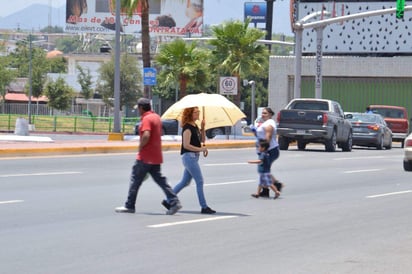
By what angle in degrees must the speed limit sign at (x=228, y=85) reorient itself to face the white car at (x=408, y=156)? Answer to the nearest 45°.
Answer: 0° — it already faces it

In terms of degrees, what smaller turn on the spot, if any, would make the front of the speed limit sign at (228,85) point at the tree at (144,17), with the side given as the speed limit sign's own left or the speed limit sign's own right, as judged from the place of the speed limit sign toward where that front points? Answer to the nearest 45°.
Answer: approximately 135° to the speed limit sign's own right

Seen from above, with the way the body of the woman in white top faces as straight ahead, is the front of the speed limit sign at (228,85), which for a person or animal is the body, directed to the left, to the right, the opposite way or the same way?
to the left

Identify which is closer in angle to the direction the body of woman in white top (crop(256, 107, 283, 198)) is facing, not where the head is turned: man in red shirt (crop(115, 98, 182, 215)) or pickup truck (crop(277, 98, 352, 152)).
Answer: the man in red shirt

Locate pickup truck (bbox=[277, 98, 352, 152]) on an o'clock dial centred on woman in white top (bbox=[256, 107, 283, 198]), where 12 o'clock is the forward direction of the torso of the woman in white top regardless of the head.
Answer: The pickup truck is roughly at 3 o'clock from the woman in white top.

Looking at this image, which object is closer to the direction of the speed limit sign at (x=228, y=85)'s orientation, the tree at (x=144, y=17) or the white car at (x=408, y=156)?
the white car

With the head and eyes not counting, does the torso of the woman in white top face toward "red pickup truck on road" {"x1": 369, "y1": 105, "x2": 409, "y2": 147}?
no

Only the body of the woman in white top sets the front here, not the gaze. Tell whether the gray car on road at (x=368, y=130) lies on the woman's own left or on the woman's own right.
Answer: on the woman's own right

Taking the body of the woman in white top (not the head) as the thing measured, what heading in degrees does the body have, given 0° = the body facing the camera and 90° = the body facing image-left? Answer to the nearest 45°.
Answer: approximately 90°

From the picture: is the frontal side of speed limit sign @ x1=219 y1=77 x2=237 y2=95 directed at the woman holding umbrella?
yes

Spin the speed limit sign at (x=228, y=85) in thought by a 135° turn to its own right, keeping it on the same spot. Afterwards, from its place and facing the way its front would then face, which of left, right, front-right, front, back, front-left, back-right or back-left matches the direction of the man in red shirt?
back-left

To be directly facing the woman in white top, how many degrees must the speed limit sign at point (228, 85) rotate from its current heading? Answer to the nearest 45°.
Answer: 0° — it already faces them

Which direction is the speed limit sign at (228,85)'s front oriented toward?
toward the camera

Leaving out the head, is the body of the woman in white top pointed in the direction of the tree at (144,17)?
no
